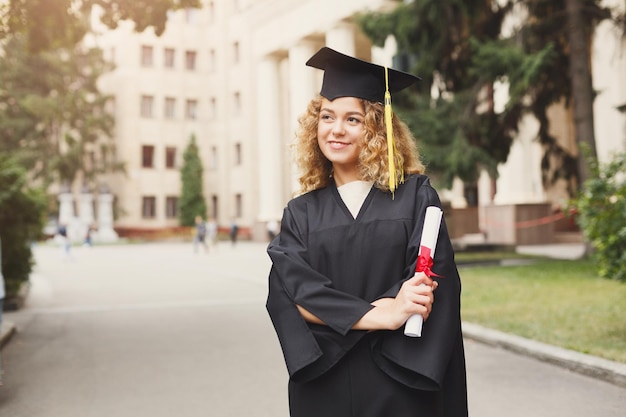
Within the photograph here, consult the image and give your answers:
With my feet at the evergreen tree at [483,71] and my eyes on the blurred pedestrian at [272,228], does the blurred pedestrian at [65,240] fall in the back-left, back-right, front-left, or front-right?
front-left

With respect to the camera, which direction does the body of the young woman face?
toward the camera

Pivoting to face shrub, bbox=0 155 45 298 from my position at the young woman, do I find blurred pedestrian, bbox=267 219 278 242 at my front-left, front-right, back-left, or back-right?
front-right

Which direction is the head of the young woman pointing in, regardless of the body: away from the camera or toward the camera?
toward the camera

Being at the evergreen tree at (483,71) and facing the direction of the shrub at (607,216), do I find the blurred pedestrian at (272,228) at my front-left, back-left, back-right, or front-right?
back-right

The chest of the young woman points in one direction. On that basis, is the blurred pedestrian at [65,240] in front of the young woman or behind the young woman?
behind

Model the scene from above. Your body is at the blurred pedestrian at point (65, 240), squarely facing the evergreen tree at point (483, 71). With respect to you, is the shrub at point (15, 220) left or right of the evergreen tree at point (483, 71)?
right

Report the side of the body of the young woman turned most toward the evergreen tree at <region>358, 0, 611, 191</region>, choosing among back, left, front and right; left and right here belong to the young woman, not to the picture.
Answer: back

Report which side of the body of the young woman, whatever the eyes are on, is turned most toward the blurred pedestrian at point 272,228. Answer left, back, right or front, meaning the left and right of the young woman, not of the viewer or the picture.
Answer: back
